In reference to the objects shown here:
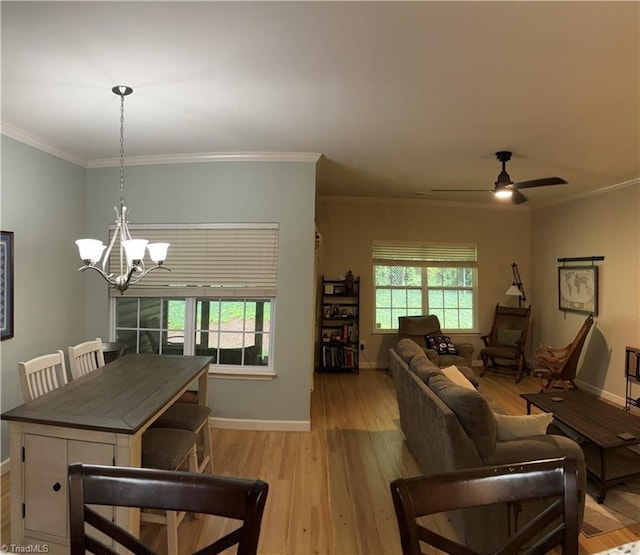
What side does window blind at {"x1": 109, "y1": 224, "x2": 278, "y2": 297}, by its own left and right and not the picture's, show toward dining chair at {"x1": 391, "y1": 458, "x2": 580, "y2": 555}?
front

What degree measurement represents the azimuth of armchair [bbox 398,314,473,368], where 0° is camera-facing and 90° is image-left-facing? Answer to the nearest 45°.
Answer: approximately 315°

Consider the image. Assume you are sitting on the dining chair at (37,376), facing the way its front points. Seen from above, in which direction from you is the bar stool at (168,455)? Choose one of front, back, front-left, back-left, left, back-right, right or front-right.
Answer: front

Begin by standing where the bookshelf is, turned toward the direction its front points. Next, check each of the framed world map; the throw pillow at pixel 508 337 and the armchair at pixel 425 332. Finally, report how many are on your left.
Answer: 3

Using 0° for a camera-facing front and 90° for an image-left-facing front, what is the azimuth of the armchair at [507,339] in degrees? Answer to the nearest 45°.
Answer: approximately 45°

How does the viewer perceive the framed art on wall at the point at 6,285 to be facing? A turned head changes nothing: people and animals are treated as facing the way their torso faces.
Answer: facing the viewer and to the right of the viewer

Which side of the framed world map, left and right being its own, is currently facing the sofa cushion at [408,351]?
front

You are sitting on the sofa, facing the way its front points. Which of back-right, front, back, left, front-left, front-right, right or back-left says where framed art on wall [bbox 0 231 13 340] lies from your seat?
back-left

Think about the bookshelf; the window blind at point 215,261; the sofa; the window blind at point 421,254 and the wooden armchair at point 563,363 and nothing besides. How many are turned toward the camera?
3

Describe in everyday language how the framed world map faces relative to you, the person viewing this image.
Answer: facing the viewer and to the left of the viewer

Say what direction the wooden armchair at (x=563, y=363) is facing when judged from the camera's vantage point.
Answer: facing to the left of the viewer

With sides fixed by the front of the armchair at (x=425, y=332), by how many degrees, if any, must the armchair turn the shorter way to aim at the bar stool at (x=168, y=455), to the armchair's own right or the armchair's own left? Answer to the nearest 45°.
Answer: approximately 45° to the armchair's own right

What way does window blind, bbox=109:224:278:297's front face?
toward the camera

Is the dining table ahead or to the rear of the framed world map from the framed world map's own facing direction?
ahead

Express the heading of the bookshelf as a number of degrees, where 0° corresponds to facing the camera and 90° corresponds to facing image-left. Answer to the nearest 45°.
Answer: approximately 0°

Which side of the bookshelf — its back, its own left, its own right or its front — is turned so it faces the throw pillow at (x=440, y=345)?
left
